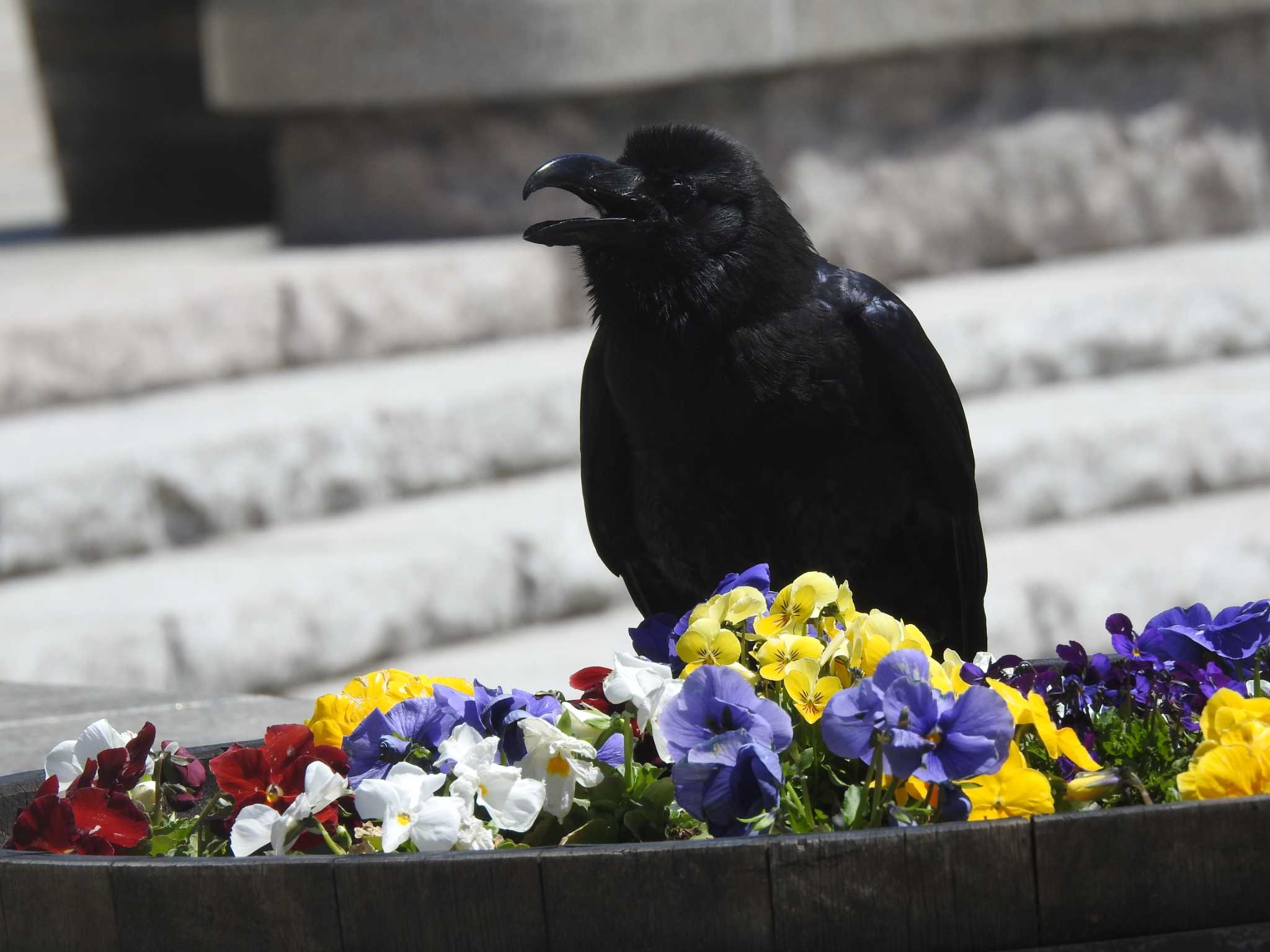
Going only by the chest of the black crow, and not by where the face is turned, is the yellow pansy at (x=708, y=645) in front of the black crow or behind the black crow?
in front

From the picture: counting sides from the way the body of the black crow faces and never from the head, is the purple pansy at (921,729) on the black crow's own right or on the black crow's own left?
on the black crow's own left

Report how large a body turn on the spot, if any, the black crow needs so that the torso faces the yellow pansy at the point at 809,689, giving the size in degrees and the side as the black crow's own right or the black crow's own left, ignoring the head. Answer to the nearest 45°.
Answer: approximately 45° to the black crow's own left

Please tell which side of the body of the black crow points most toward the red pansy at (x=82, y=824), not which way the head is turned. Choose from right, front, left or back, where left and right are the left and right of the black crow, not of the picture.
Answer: front

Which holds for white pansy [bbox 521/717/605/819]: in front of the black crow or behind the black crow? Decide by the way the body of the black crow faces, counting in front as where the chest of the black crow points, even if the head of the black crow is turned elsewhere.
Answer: in front

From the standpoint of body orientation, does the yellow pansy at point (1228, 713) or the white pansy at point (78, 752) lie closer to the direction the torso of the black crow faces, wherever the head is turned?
the white pansy

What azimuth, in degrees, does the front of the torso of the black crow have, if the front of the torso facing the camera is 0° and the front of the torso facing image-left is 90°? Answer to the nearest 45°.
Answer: approximately 45°

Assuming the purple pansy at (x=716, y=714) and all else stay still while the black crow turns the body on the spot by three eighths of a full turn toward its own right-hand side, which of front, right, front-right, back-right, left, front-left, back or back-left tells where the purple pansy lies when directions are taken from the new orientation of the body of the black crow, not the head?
back

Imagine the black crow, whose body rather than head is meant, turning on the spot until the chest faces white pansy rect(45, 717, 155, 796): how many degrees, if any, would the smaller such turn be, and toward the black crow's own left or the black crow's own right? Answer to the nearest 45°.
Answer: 0° — it already faces it

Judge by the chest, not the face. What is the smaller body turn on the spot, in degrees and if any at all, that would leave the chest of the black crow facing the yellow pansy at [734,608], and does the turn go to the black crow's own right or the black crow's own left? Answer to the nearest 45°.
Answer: approximately 45° to the black crow's own left

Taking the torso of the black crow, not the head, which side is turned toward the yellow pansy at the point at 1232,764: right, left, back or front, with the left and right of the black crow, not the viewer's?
left

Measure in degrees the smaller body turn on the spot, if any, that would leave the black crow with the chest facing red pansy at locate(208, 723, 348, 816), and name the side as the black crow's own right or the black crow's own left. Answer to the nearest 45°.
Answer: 0° — it already faces it

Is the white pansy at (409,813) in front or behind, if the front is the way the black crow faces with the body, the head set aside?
in front
